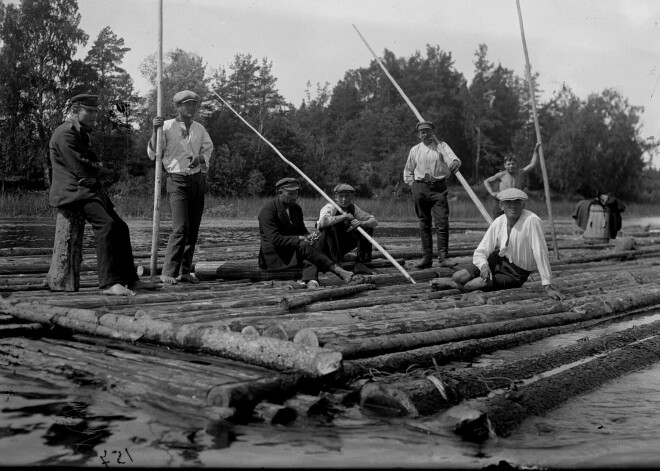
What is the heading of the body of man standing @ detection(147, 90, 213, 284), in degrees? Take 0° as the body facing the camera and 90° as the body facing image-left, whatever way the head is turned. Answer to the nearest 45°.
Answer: approximately 0°

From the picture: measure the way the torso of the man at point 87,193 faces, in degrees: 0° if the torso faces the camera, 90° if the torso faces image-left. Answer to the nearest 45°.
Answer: approximately 270°

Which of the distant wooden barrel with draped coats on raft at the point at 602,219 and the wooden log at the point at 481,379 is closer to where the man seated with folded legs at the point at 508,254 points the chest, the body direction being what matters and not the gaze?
the wooden log

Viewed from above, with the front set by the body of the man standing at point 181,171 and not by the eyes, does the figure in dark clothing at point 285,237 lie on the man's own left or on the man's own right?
on the man's own left
